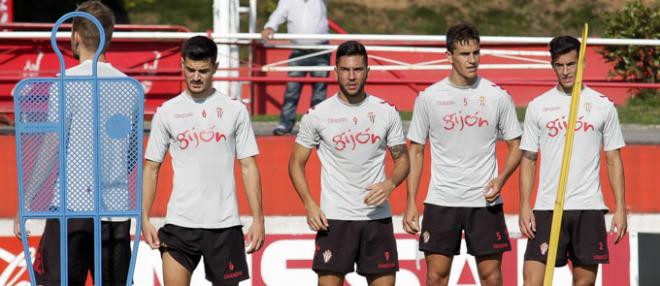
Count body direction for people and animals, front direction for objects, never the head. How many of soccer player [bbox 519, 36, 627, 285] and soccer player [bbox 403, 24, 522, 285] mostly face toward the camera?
2

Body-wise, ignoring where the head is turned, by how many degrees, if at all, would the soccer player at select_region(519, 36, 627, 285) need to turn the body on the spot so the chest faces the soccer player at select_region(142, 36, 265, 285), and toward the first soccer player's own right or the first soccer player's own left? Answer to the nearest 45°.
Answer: approximately 45° to the first soccer player's own right

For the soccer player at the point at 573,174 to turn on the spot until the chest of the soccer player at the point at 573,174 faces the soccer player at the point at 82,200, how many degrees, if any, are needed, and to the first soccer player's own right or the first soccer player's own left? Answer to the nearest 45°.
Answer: approximately 45° to the first soccer player's own right

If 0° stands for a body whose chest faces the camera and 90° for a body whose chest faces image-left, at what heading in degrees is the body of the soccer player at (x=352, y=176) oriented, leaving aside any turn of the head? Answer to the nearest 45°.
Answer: approximately 0°

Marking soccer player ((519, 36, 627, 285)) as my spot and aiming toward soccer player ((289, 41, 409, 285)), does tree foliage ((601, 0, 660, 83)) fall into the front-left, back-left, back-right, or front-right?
back-right

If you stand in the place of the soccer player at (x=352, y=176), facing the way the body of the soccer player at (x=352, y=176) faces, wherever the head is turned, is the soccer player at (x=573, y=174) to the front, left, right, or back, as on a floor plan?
left
